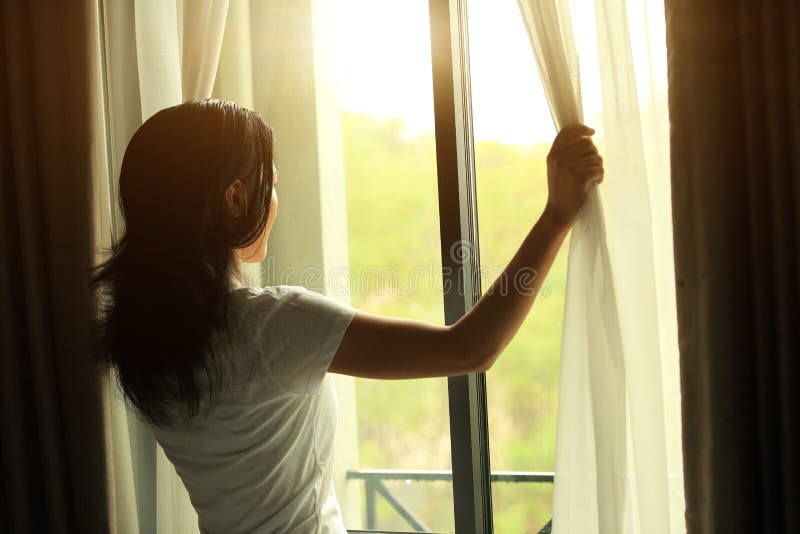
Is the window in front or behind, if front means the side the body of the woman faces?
in front

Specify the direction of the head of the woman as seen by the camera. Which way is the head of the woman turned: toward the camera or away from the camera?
away from the camera

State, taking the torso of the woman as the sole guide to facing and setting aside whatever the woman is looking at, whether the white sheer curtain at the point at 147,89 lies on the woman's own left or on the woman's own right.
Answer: on the woman's own left

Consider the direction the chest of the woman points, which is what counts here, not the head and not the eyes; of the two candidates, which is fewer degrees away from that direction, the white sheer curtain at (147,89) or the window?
the window

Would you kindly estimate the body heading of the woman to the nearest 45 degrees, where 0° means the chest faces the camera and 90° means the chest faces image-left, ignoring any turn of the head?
approximately 225°

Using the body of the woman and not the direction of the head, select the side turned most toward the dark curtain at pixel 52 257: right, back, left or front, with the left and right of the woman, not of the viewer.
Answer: left
